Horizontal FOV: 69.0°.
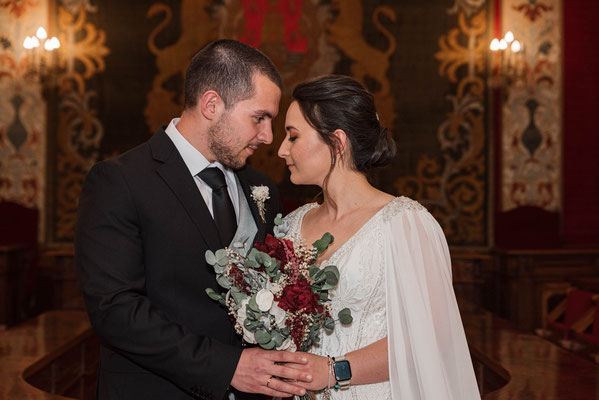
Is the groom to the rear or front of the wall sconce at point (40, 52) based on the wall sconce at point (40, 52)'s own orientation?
to the front

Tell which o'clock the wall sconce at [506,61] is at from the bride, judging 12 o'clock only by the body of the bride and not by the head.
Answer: The wall sconce is roughly at 5 o'clock from the bride.

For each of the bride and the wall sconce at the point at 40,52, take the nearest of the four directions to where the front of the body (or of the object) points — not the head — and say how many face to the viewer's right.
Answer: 0

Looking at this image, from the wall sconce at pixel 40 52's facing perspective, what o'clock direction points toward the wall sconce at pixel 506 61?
the wall sconce at pixel 506 61 is roughly at 10 o'clock from the wall sconce at pixel 40 52.

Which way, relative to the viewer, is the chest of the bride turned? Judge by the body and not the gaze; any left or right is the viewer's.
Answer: facing the viewer and to the left of the viewer

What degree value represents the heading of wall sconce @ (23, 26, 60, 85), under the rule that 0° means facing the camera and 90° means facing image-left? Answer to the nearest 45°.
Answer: approximately 0°

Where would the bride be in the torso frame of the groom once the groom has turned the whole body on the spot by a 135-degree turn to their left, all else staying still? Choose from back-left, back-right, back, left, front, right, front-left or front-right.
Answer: right

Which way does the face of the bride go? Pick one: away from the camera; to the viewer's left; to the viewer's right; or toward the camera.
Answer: to the viewer's left

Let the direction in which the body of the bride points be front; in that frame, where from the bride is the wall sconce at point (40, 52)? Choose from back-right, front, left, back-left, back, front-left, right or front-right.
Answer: right

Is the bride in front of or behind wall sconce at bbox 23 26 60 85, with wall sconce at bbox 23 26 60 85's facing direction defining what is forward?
in front
